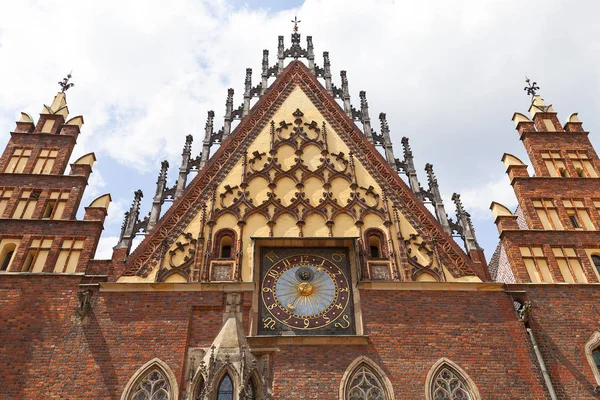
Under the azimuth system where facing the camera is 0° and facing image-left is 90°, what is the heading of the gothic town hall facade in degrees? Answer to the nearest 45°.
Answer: approximately 0°
